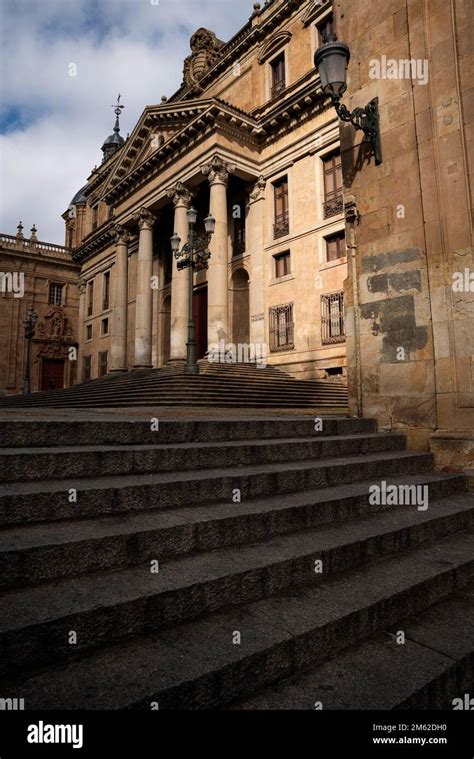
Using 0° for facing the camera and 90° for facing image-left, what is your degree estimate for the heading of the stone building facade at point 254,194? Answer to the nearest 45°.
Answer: approximately 45°

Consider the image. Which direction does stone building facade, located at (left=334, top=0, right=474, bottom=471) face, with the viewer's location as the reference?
facing the viewer and to the left of the viewer

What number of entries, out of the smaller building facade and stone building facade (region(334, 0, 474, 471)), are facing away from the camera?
0

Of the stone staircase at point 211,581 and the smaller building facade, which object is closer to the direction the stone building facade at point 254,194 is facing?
the stone staircase

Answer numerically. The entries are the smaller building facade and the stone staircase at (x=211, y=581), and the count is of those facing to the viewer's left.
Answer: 0

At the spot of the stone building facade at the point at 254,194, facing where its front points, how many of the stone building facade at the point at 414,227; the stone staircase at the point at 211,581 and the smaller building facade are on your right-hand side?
1

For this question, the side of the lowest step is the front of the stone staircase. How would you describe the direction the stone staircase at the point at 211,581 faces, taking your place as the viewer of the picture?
facing the viewer and to the right of the viewer

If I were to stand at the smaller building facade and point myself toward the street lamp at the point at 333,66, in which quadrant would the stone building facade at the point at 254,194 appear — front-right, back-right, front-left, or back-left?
front-left

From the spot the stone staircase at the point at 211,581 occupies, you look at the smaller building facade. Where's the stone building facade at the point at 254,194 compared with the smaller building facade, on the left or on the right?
right

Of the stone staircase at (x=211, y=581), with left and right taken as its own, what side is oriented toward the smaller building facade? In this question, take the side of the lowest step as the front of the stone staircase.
back

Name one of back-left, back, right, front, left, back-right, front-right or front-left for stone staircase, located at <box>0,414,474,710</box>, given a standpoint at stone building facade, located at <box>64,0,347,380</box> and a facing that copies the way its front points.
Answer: front-left

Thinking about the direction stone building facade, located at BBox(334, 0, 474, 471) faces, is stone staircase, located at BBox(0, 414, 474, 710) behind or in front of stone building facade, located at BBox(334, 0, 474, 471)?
in front

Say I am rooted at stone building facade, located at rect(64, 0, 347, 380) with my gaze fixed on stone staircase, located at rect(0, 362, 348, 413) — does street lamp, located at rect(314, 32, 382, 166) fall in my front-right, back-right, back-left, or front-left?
front-left

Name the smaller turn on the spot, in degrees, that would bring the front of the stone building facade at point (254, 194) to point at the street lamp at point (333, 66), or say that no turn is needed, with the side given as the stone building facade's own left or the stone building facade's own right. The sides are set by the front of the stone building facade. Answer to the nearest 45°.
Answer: approximately 45° to the stone building facade's own left

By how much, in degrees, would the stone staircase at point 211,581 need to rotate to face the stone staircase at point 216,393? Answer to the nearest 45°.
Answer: approximately 135° to its left

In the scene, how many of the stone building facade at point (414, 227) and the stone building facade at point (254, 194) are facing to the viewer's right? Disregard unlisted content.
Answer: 0
